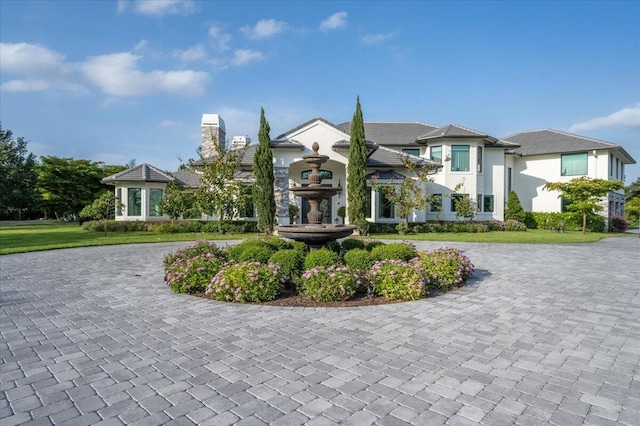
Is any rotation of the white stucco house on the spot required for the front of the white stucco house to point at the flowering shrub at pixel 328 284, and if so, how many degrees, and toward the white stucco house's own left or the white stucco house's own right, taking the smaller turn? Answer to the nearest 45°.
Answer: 0° — it already faces it

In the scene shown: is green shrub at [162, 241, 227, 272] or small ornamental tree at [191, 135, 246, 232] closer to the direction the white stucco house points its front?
the green shrub

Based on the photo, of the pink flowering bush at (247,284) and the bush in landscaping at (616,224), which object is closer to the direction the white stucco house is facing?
the pink flowering bush

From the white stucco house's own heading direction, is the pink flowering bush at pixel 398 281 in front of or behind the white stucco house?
in front

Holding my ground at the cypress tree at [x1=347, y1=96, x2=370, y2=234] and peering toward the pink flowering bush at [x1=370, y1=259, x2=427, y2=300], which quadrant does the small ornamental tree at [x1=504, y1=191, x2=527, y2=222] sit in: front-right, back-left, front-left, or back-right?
back-left

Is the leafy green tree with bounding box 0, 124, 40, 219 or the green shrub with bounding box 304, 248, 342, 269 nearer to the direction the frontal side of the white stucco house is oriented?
the green shrub

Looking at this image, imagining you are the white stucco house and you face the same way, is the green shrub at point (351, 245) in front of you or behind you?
in front

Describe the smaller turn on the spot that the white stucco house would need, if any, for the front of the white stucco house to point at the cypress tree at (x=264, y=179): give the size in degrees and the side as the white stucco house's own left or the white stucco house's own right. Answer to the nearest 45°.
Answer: approximately 45° to the white stucco house's own right

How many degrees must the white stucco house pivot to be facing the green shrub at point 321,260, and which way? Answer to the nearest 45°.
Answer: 0° — it already faces it

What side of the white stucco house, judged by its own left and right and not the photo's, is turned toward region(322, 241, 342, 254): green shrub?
front

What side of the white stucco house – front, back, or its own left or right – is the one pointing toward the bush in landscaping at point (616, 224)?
left

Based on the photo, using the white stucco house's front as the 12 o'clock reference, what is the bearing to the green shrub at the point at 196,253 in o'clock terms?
The green shrub is roughly at 1 o'clock from the white stucco house.

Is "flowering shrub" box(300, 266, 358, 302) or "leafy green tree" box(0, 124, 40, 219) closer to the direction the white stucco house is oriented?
the flowering shrub

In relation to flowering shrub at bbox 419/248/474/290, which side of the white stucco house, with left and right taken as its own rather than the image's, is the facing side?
front

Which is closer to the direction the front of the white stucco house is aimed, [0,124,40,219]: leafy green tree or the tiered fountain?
the tiered fountain

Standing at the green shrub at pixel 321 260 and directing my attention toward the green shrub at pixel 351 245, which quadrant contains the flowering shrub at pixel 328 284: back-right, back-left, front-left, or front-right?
back-right

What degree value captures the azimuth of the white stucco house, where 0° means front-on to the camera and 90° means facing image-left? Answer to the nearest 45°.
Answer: approximately 0°
